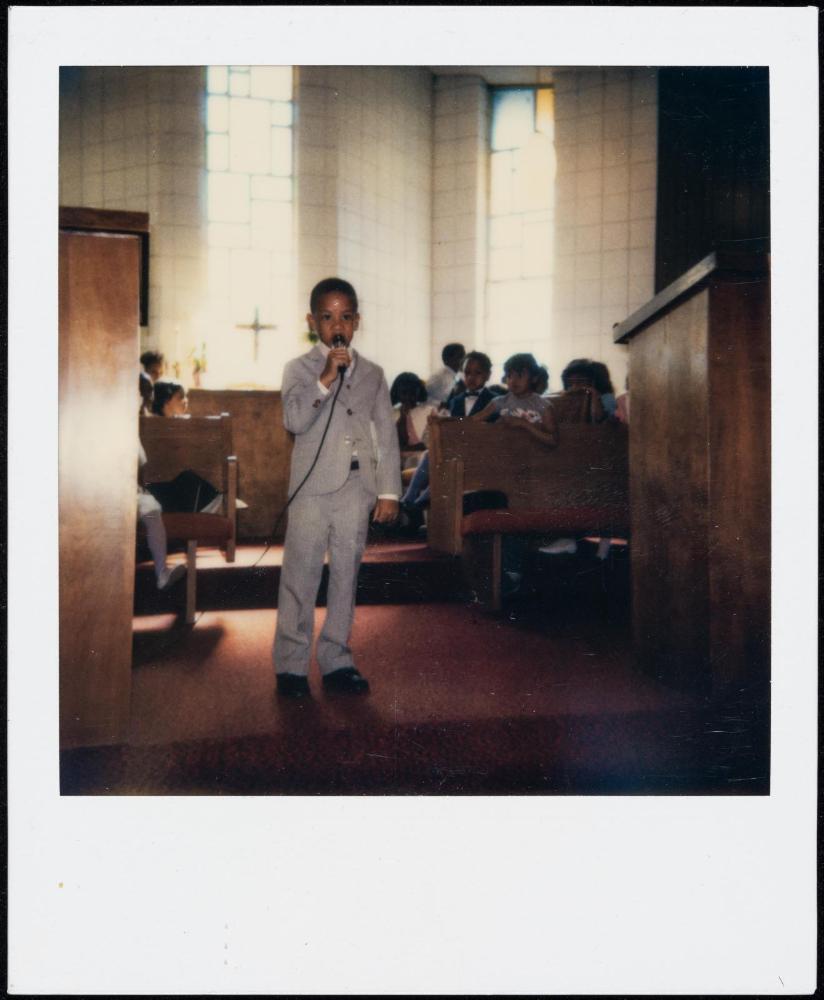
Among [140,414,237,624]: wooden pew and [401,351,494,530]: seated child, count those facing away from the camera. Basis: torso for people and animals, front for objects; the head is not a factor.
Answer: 0

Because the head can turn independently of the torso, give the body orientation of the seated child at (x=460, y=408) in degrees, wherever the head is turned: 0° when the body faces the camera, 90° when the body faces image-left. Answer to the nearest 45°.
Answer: approximately 45°

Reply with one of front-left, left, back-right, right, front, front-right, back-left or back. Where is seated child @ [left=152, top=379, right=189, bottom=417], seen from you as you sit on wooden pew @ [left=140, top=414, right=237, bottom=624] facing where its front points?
back

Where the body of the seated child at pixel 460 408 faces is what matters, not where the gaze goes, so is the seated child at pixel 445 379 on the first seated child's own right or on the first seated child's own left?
on the first seated child's own right
